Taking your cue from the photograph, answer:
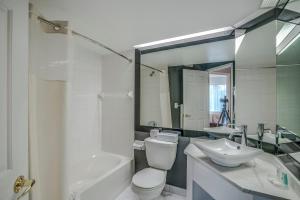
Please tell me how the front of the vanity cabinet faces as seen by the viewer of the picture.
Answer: facing the viewer and to the left of the viewer

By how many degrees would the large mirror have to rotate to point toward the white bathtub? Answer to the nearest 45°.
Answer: approximately 45° to its right

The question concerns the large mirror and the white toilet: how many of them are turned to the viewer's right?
0

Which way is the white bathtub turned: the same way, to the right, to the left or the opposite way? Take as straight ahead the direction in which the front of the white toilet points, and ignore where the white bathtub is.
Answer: to the left

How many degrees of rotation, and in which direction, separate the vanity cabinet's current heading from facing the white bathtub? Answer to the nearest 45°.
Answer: approximately 45° to its right

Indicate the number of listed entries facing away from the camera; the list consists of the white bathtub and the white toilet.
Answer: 0

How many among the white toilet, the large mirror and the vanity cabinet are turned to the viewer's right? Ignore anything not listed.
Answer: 0

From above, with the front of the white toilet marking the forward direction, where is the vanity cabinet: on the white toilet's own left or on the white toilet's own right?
on the white toilet's own left

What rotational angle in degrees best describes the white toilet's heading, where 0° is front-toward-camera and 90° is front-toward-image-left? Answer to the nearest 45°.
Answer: approximately 45°

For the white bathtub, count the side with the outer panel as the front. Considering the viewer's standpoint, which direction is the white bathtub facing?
facing the viewer and to the right of the viewer
